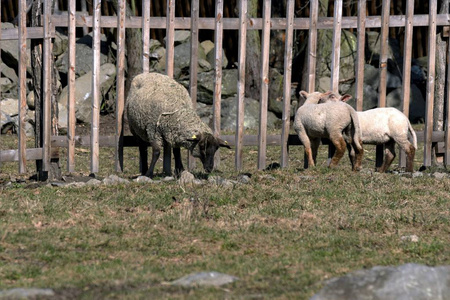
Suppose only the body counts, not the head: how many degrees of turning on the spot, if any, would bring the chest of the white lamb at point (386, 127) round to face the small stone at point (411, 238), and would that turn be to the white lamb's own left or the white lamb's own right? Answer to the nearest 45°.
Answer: approximately 90° to the white lamb's own left

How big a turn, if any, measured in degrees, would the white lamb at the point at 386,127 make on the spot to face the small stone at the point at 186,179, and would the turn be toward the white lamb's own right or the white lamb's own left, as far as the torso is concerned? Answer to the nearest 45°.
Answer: approximately 45° to the white lamb's own left

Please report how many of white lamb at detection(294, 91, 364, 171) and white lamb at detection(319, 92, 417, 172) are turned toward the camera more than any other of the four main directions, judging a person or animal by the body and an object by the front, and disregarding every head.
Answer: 0

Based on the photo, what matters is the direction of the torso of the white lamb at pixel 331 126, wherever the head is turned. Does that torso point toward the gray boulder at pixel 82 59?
yes

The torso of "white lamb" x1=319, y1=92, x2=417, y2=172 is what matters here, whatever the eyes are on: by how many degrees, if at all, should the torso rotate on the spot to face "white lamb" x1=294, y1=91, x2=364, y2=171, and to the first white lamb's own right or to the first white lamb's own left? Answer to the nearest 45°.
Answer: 0° — it already faces it

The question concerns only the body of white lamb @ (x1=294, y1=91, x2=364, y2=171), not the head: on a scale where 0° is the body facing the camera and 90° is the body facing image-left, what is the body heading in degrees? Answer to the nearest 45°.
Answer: approximately 135°

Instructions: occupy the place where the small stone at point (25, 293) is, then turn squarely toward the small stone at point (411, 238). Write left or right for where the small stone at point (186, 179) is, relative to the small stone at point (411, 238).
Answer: left

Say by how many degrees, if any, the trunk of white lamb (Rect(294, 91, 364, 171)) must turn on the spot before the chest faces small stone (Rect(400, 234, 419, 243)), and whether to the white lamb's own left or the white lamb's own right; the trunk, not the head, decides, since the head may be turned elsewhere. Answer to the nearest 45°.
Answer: approximately 135° to the white lamb's own left

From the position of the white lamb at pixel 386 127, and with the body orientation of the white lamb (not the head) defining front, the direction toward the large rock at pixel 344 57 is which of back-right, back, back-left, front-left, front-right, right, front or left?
right

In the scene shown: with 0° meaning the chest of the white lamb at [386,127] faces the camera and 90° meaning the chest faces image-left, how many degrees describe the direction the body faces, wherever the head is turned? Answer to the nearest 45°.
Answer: approximately 90°

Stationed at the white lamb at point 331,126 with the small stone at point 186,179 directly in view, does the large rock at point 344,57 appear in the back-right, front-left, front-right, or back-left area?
back-right

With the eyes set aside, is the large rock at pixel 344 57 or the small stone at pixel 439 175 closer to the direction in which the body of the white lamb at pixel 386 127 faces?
the large rock

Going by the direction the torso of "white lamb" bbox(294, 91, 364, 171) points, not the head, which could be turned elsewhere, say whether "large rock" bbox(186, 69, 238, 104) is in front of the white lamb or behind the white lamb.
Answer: in front
